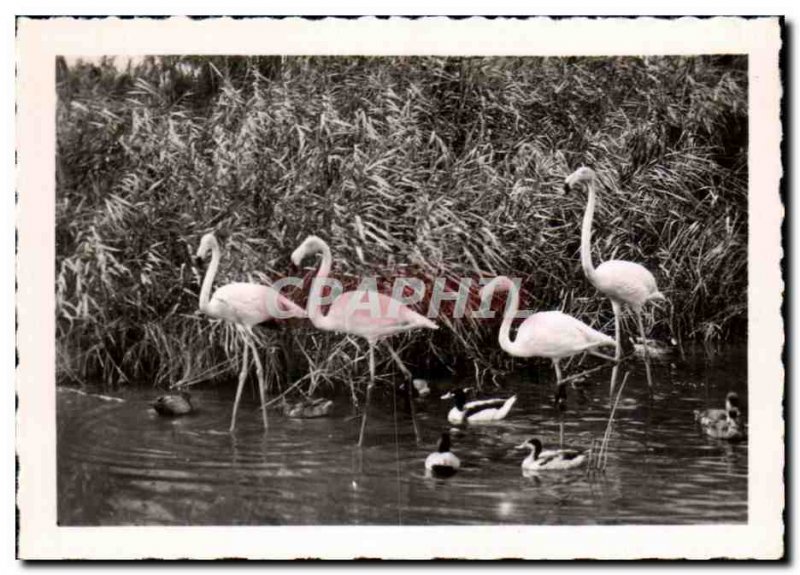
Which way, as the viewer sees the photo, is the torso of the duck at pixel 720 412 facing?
to the viewer's right
